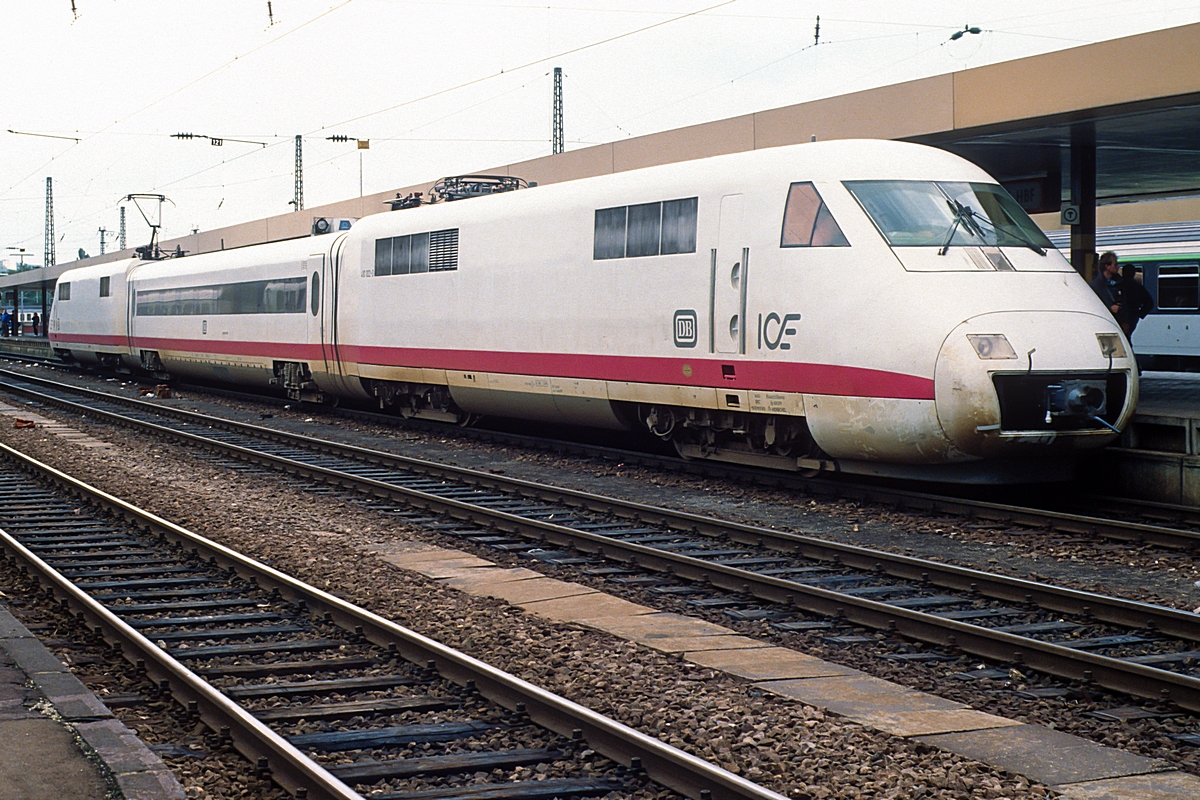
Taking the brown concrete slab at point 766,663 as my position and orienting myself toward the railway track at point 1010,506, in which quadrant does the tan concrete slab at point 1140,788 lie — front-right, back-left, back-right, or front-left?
back-right

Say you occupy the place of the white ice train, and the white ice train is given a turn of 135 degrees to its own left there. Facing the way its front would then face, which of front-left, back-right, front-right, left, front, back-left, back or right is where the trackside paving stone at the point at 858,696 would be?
back

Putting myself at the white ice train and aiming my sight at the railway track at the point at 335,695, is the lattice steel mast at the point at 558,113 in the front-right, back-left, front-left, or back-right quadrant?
back-right

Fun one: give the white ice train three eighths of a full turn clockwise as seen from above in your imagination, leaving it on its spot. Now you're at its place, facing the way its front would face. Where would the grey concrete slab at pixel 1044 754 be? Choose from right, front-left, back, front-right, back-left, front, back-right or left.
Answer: left

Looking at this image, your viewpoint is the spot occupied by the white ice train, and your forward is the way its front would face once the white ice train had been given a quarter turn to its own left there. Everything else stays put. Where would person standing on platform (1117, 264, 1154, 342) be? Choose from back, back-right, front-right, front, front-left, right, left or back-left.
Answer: right

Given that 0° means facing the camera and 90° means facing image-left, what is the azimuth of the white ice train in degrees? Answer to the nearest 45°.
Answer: approximately 315°

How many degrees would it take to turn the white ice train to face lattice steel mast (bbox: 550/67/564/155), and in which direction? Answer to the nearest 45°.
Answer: approximately 135° to its left

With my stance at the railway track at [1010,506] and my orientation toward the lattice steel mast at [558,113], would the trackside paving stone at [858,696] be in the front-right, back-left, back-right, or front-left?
back-left

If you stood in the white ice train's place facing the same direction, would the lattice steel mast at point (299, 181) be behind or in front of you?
behind

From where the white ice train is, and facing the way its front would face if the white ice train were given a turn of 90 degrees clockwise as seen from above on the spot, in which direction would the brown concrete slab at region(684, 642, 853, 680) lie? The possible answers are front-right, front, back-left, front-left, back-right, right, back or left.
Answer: front-left
